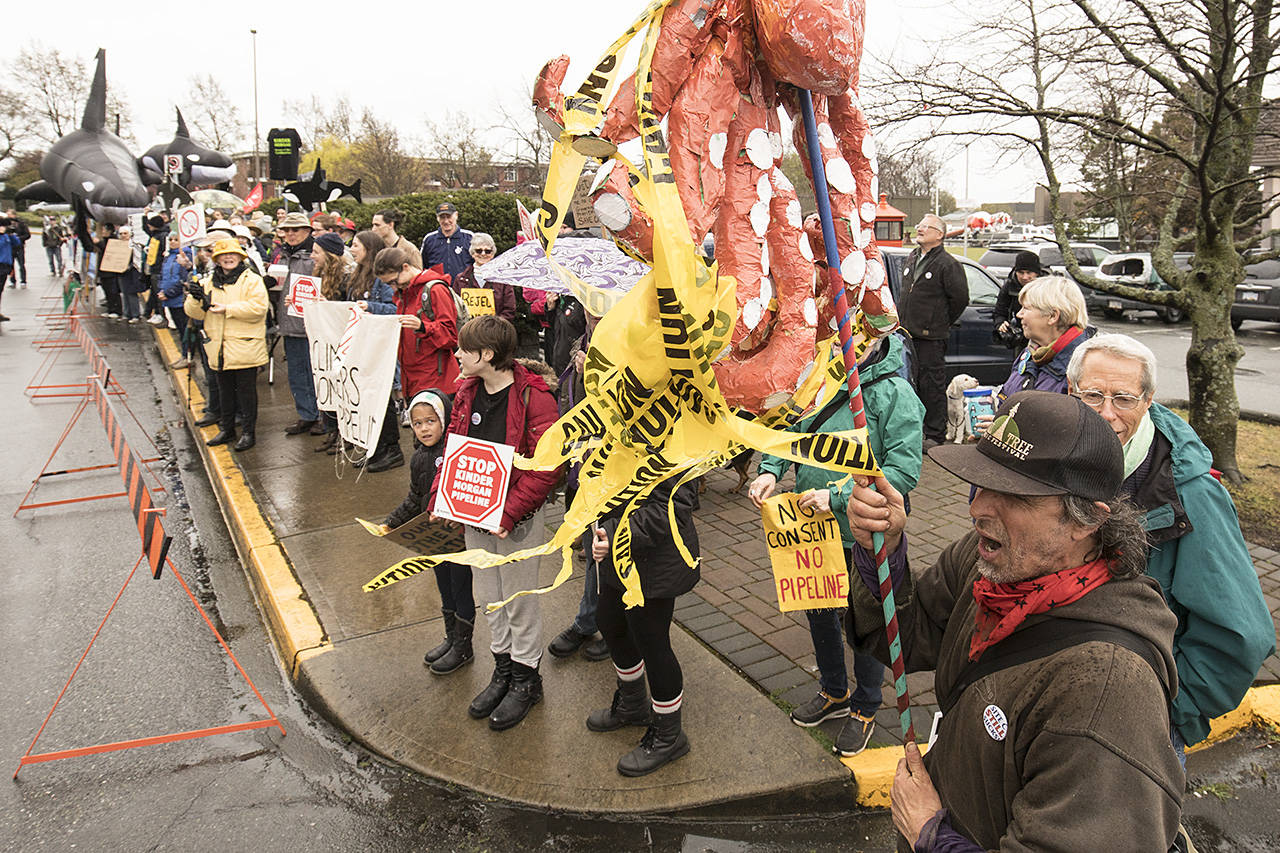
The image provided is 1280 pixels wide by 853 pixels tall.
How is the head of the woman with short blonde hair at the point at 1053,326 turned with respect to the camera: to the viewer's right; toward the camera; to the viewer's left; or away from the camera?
to the viewer's left

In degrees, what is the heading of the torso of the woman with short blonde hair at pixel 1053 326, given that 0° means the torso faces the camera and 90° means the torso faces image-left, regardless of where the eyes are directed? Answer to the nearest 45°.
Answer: approximately 90°

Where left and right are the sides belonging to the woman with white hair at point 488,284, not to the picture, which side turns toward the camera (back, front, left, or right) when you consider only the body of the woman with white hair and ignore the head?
front

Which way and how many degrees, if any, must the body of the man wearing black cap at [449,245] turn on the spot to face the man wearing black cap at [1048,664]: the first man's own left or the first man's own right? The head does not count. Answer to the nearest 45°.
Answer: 0° — they already face them

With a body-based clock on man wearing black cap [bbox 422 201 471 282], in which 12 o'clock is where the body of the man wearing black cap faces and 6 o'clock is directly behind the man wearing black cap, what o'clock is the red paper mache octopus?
The red paper mache octopus is roughly at 12 o'clock from the man wearing black cap.

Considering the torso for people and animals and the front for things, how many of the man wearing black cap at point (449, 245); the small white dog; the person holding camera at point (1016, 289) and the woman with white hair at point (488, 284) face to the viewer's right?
0

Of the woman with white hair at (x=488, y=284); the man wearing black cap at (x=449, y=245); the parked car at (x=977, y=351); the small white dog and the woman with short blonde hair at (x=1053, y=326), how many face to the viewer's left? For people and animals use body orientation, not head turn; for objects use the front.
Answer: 1

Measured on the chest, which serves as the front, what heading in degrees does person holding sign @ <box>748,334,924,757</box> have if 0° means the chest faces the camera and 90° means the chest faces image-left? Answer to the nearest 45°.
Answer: approximately 45°

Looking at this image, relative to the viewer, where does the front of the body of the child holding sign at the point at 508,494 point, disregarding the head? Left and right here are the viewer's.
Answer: facing the viewer and to the left of the viewer

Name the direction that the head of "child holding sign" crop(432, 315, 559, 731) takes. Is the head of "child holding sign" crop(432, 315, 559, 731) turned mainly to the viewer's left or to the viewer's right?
to the viewer's left

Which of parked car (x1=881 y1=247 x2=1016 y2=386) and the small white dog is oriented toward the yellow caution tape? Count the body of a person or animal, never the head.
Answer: the small white dog
